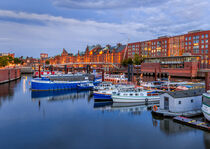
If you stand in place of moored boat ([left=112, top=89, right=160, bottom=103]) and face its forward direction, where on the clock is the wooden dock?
The wooden dock is roughly at 8 o'clock from the moored boat.

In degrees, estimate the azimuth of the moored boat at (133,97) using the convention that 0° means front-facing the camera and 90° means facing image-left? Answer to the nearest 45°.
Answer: approximately 90°

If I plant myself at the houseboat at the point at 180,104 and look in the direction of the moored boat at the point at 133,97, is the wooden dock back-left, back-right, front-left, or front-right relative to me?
back-left

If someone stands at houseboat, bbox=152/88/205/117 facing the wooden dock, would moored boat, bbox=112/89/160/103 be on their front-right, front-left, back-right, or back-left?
back-right

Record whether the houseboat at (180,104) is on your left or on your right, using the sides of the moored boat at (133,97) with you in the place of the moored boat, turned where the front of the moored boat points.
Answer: on your left
